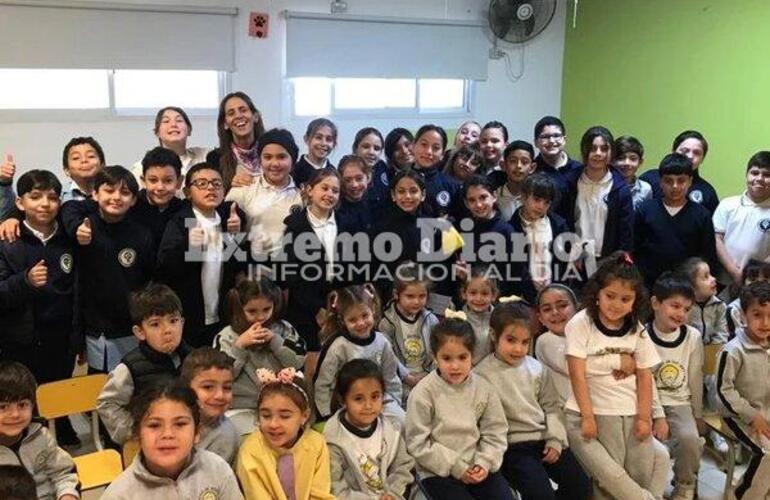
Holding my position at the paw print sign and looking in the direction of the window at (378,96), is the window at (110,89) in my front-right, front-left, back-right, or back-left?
back-left

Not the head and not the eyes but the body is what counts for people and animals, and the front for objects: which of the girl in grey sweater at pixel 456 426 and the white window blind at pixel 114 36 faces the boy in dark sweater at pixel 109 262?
the white window blind

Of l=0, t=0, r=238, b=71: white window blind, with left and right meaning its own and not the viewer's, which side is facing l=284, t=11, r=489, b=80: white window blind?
left

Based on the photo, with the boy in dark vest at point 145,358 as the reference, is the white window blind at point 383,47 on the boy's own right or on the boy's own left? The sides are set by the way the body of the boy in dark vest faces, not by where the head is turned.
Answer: on the boy's own left

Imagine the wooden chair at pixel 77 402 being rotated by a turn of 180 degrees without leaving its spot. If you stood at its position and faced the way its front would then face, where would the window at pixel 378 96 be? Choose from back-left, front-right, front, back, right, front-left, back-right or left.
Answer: right

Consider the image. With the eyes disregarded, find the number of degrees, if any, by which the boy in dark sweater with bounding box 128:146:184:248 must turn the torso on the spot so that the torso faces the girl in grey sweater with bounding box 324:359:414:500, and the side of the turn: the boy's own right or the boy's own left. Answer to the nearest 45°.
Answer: approximately 45° to the boy's own left

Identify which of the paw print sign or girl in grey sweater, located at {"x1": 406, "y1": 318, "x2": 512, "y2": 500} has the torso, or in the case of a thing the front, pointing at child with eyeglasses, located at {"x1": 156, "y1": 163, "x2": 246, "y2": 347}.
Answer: the paw print sign

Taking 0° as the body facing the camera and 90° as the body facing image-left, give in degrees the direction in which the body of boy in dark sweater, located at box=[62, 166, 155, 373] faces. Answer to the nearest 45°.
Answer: approximately 0°
